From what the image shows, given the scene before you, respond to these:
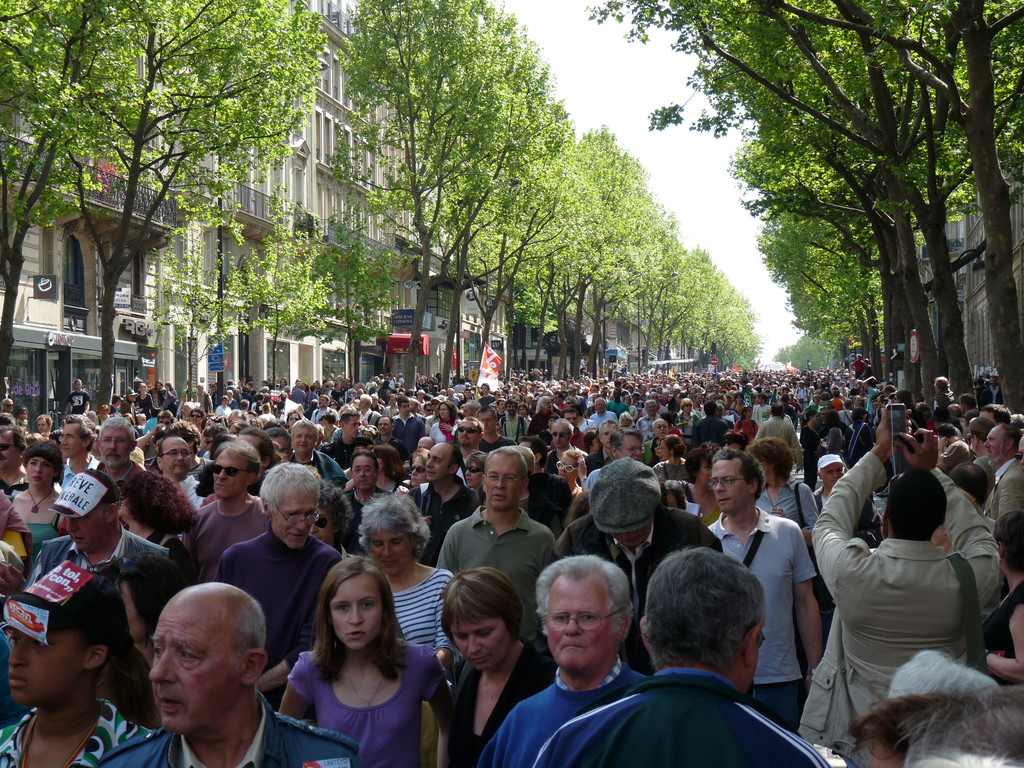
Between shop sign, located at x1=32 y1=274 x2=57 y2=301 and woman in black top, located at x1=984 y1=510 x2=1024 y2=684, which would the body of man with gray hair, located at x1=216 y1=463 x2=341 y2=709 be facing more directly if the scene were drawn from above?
the woman in black top

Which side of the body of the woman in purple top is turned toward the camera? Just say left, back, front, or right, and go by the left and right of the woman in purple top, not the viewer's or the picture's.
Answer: front

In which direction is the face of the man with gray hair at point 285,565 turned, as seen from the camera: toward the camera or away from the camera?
toward the camera

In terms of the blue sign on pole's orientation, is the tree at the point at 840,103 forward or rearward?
forward

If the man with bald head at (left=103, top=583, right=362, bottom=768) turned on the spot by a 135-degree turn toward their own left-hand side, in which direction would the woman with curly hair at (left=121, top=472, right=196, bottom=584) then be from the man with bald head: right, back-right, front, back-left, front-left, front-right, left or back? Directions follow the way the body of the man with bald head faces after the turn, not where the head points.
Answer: left

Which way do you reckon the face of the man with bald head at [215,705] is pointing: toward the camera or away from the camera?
toward the camera

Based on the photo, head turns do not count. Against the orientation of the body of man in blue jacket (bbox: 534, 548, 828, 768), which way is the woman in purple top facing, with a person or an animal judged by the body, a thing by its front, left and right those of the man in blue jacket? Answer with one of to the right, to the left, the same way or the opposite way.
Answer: the opposite way

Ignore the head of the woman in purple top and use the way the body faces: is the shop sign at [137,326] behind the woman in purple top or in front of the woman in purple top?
behind

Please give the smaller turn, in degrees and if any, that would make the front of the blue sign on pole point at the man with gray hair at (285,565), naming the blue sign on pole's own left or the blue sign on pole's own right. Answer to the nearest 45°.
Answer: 0° — it already faces them

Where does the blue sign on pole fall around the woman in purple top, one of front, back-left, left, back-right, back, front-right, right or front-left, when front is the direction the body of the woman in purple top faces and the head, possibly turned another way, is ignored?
back

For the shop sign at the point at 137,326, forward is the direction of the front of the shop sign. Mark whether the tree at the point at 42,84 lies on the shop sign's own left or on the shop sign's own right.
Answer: on the shop sign's own right

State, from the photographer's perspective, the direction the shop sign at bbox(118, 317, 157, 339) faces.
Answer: facing the viewer and to the right of the viewer

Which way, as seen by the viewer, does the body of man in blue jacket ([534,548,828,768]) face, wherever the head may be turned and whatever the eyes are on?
away from the camera

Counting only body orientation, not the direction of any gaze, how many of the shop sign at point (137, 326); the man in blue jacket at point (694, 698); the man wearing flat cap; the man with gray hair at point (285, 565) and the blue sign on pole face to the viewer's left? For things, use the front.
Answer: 0

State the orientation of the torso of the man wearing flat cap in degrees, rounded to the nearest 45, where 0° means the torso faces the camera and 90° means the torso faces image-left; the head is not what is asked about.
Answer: approximately 0°

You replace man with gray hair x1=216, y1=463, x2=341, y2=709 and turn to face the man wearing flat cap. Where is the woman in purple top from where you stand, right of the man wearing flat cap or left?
right
